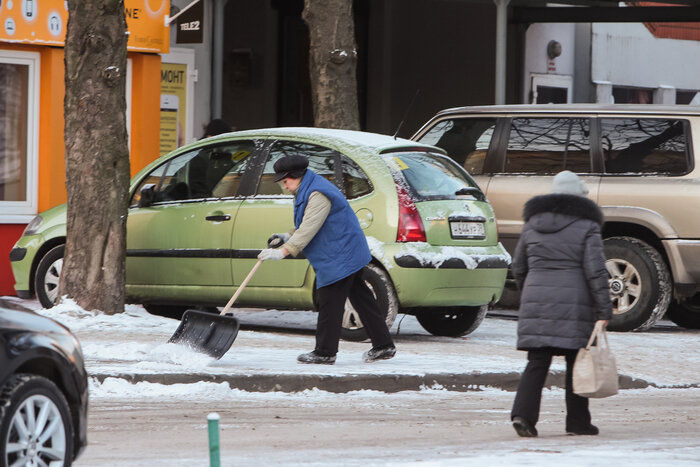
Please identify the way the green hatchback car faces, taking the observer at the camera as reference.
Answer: facing away from the viewer and to the left of the viewer

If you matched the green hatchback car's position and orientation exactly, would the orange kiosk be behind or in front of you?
in front

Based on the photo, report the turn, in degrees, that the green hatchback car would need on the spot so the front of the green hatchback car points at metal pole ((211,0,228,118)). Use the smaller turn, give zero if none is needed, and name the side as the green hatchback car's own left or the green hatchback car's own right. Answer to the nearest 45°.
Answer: approximately 45° to the green hatchback car's own right

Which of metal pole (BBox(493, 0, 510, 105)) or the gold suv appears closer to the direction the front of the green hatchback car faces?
the metal pole

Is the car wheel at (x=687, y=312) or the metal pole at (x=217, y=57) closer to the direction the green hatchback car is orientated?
the metal pole

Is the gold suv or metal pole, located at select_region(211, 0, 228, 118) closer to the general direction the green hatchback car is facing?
the metal pole

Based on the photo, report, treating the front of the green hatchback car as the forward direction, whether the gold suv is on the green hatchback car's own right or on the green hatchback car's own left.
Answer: on the green hatchback car's own right

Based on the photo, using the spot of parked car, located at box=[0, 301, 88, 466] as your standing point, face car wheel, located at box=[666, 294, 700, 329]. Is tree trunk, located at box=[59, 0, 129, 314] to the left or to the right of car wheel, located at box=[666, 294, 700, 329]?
left

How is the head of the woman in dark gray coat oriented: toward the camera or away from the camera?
away from the camera

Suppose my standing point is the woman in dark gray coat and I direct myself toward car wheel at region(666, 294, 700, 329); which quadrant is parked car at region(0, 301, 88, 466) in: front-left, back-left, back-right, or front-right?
back-left

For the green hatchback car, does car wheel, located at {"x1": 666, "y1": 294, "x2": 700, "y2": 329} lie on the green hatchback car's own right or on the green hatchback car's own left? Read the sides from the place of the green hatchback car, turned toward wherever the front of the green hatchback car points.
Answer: on the green hatchback car's own right

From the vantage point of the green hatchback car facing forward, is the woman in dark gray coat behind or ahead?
behind

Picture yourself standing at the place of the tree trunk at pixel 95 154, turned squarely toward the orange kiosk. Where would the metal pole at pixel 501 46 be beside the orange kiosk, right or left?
right
